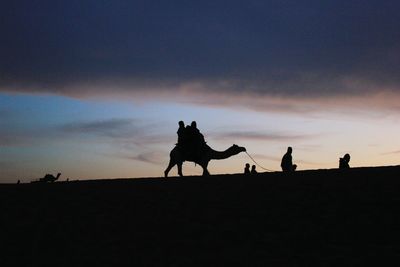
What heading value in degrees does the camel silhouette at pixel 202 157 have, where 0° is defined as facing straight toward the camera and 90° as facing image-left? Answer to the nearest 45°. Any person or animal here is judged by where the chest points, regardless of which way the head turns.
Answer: approximately 270°

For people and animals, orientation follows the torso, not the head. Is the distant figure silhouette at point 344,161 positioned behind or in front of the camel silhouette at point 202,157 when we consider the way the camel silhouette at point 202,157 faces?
in front

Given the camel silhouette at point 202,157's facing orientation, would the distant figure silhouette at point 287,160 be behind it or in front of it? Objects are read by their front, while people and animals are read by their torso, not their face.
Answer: in front
